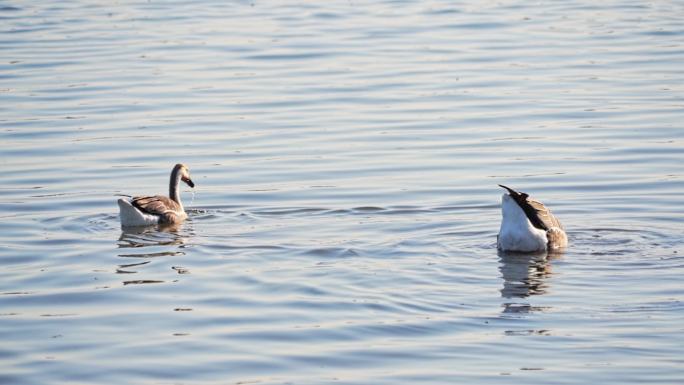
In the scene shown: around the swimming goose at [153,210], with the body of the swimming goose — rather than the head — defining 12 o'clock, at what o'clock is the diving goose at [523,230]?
The diving goose is roughly at 1 o'clock from the swimming goose.

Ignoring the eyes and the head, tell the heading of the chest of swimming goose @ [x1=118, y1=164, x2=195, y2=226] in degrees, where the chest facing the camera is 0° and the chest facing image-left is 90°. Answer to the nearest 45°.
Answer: approximately 270°
